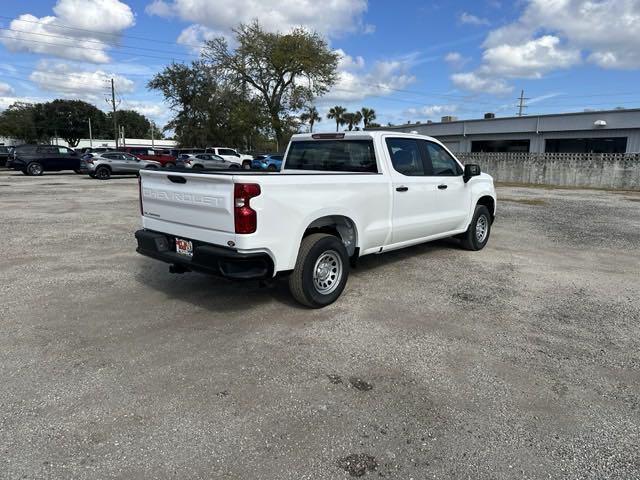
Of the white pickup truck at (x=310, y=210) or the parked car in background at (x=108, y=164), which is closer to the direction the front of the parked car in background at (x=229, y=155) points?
the white pickup truck

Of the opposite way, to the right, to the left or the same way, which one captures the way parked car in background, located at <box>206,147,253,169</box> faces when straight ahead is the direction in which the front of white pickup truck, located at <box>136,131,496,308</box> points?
to the right

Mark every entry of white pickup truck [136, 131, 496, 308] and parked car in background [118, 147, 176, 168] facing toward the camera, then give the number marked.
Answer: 0

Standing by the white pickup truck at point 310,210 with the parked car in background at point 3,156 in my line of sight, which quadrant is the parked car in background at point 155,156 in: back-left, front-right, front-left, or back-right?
front-right

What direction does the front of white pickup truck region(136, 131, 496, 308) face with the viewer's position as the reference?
facing away from the viewer and to the right of the viewer

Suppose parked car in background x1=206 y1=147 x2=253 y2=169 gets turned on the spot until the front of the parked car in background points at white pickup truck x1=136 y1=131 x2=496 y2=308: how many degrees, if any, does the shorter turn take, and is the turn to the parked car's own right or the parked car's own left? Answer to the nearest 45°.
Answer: approximately 45° to the parked car's own right

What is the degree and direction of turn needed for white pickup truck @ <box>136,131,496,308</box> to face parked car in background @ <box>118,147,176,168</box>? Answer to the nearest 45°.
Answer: approximately 45° to its left

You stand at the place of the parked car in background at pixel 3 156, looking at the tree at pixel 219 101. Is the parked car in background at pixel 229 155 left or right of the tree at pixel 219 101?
right

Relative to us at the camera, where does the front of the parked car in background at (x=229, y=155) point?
facing the viewer and to the right of the viewer

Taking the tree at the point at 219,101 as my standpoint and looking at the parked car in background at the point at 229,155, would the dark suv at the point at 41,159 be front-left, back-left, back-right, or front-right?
front-right
